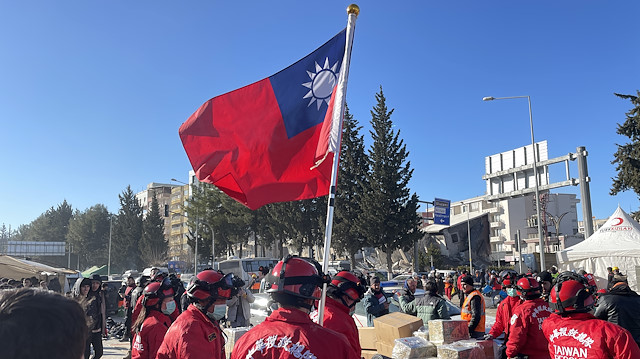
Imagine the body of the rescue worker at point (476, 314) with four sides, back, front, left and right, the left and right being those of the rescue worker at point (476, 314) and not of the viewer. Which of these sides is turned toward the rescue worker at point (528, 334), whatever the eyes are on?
left

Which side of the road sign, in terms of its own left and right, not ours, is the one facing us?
front

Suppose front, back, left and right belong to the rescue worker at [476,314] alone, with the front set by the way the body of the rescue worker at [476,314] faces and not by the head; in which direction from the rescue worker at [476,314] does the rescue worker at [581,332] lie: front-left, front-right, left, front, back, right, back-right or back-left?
left

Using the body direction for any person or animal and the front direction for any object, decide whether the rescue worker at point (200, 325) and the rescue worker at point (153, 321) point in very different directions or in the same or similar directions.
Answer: same or similar directions

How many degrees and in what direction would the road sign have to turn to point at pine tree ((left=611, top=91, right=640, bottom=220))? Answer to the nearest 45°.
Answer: approximately 45° to its left

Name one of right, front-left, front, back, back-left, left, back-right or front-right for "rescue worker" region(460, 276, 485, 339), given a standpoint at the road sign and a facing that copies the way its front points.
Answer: front
